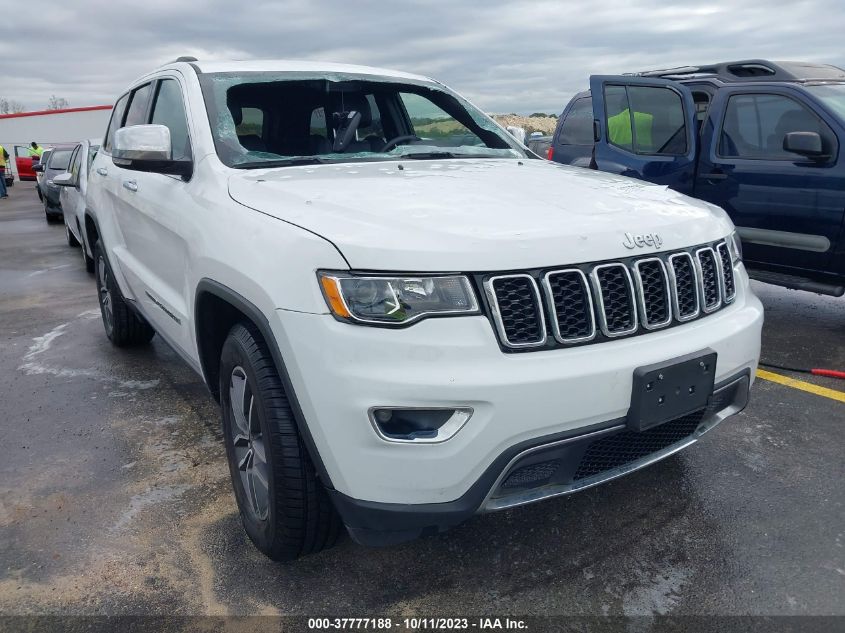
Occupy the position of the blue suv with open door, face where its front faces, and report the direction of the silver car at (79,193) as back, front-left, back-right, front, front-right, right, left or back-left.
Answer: back-right

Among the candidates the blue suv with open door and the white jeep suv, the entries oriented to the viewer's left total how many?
0

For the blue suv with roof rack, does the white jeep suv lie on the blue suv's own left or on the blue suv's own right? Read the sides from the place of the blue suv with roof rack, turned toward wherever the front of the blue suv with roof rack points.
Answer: on the blue suv's own right

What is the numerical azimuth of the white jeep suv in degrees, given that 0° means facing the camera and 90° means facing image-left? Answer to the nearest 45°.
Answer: approximately 315°

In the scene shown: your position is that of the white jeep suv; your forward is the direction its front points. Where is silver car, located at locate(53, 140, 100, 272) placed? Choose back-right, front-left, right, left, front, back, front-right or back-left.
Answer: back

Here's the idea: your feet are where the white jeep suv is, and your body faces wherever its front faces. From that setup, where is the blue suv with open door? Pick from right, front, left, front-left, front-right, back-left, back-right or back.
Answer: left

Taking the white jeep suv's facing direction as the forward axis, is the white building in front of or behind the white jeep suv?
behind

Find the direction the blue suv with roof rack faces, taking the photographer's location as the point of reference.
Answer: facing the viewer and to the right of the viewer

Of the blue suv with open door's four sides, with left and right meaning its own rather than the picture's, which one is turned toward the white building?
back
